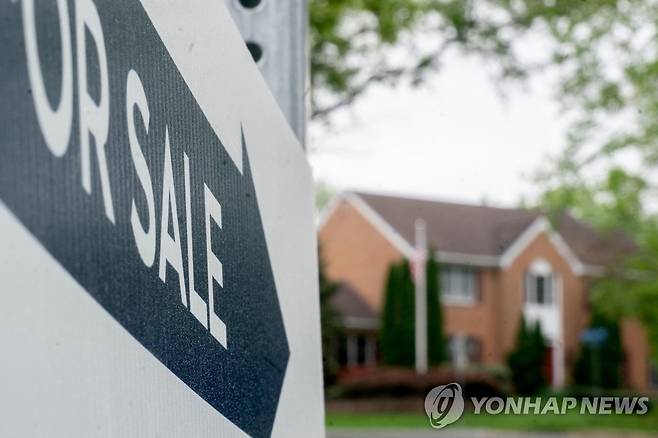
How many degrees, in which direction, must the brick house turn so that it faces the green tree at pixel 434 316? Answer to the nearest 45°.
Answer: approximately 90° to its right

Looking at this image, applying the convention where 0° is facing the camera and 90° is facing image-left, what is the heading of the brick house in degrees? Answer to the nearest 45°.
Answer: approximately 315°

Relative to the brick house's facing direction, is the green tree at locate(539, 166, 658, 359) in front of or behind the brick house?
in front

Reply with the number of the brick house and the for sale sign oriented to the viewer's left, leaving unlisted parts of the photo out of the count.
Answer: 0

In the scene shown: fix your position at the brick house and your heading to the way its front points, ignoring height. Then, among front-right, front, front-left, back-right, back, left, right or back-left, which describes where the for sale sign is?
front-right

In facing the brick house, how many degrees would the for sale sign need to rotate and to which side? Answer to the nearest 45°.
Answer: approximately 135° to its left

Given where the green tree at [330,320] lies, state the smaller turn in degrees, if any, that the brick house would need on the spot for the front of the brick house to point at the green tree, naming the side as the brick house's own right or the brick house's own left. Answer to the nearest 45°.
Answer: approximately 90° to the brick house's own right

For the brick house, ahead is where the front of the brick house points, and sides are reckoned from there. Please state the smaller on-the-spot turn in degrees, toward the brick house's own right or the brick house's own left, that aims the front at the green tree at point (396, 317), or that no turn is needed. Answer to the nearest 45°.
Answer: approximately 90° to the brick house's own right
